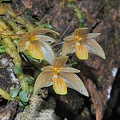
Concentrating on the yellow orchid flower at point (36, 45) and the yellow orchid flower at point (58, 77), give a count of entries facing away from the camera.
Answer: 0

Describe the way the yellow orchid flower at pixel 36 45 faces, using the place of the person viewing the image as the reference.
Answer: facing the viewer and to the right of the viewer

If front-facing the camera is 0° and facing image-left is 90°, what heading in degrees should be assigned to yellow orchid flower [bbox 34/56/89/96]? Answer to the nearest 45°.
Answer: approximately 0°
